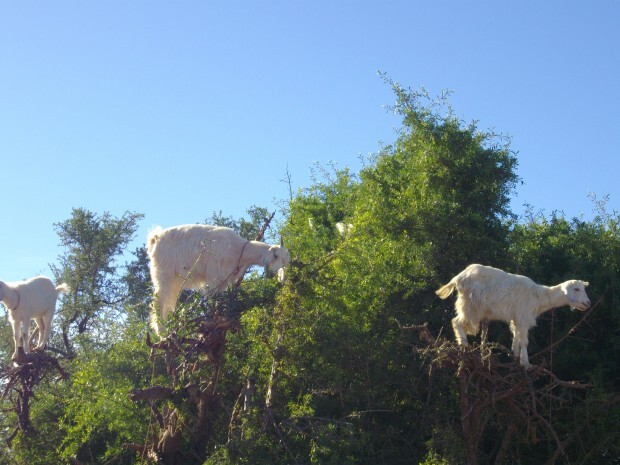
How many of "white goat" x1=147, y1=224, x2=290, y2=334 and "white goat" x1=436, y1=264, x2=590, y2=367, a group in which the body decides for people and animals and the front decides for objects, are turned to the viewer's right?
2

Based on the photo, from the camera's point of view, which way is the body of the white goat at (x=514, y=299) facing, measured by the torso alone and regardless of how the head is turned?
to the viewer's right

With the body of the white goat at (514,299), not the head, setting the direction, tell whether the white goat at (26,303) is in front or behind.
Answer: behind

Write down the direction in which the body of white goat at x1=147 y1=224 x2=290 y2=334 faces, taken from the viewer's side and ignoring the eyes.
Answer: to the viewer's right

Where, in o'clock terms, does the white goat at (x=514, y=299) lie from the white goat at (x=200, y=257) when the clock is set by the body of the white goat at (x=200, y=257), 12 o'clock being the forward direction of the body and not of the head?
the white goat at (x=514, y=299) is roughly at 1 o'clock from the white goat at (x=200, y=257).

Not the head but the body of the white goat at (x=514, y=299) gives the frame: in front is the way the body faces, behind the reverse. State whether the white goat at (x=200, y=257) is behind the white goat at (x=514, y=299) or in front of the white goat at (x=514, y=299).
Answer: behind

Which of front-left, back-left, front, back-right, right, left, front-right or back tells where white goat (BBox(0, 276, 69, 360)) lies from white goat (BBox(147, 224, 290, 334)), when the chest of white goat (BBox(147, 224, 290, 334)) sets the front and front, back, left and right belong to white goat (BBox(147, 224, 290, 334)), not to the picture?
back
